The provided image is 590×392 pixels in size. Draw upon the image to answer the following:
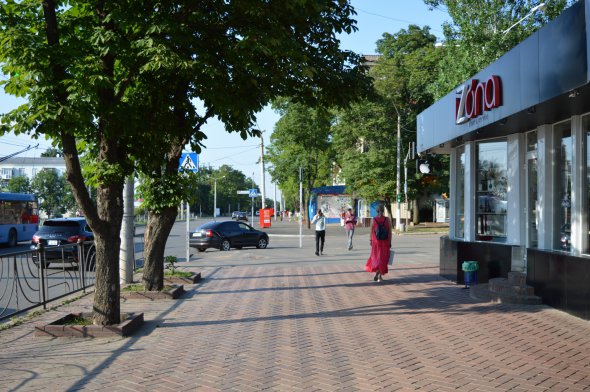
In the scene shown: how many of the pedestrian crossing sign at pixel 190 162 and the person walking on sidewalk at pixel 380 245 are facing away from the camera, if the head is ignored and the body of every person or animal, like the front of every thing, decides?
1

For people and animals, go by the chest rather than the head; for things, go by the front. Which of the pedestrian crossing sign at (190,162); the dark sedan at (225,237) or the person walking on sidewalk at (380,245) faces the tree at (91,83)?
the pedestrian crossing sign

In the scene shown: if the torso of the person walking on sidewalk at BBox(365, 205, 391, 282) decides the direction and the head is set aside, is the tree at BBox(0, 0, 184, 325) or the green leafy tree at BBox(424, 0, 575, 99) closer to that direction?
the green leafy tree

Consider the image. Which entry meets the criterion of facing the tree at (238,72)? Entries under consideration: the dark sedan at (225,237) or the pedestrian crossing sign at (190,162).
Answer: the pedestrian crossing sign

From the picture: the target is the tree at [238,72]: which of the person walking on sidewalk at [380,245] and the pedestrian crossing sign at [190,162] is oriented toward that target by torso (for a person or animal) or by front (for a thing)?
the pedestrian crossing sign

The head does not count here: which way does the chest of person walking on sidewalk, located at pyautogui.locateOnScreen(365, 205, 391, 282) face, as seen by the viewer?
away from the camera

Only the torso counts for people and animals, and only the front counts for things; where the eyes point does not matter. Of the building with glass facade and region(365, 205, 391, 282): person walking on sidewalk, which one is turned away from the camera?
the person walking on sidewalk

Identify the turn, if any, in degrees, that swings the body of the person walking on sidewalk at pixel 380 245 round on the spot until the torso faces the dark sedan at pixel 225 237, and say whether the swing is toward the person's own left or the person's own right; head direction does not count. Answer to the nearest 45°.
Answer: approximately 45° to the person's own left

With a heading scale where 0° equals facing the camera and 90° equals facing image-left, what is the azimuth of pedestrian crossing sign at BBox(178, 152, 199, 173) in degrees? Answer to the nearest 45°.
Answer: approximately 0°

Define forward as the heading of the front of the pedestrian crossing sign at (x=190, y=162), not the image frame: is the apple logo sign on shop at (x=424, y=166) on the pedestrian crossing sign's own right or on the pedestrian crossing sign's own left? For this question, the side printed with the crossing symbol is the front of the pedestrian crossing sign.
on the pedestrian crossing sign's own left
